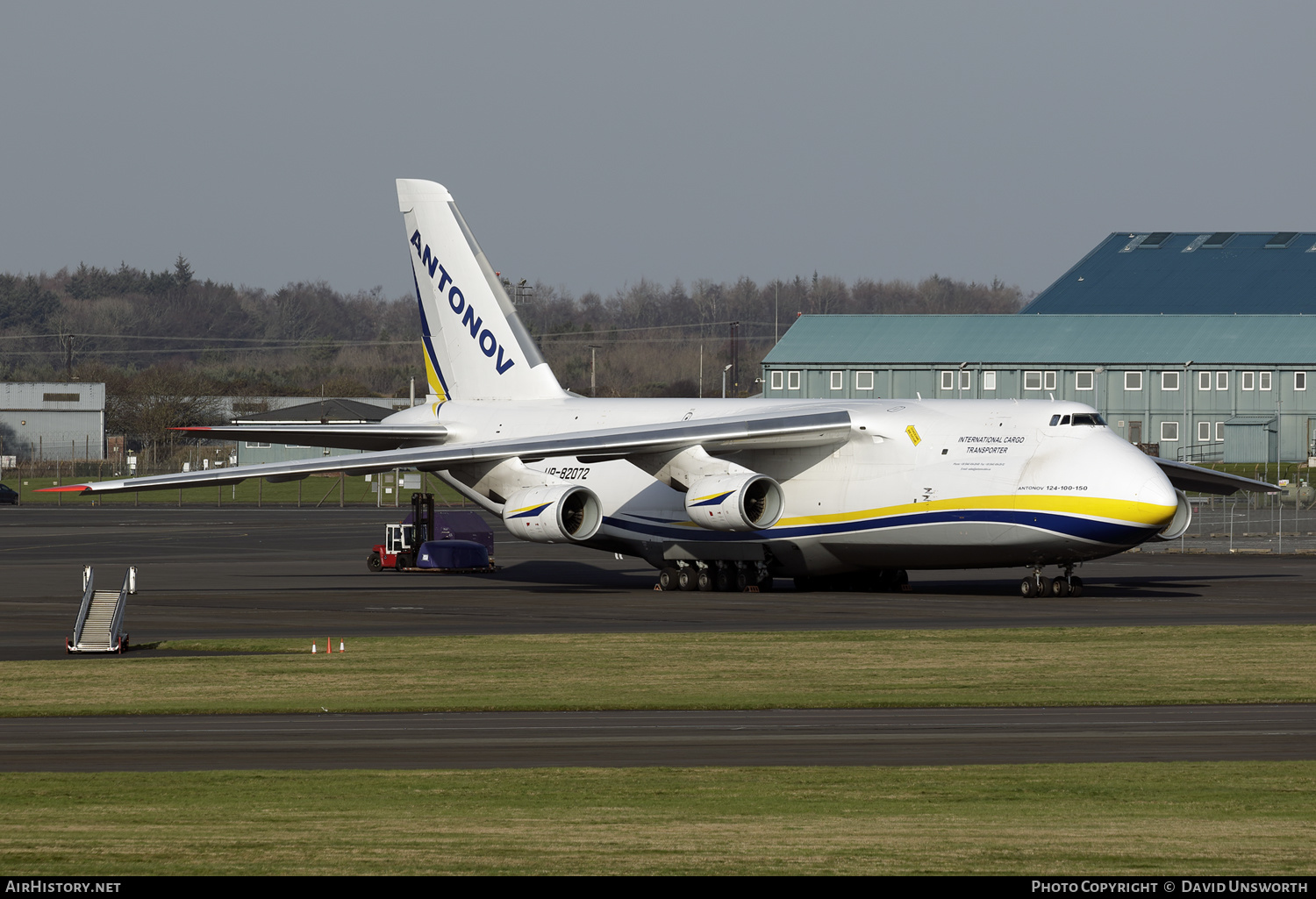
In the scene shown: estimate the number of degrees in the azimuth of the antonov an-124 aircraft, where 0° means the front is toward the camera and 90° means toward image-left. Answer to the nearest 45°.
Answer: approximately 315°

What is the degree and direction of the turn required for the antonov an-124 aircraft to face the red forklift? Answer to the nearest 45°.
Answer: approximately 180°

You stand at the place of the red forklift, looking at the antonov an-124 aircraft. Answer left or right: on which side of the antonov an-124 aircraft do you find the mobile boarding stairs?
right

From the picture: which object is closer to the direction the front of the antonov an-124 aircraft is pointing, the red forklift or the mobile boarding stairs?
the mobile boarding stairs

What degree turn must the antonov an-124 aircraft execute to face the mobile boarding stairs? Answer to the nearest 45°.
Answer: approximately 90° to its right
